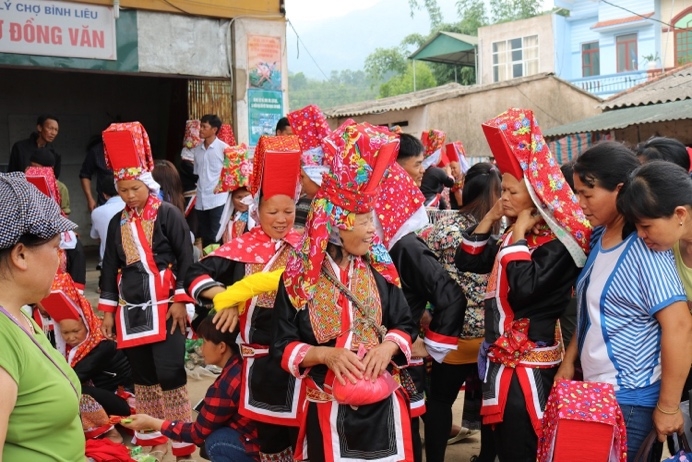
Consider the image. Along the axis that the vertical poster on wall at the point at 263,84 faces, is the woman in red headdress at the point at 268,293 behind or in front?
in front

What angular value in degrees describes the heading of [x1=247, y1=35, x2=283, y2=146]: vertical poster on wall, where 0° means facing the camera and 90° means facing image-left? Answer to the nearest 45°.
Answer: approximately 0°

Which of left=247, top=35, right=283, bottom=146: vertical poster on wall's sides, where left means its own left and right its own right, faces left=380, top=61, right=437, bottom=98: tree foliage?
back

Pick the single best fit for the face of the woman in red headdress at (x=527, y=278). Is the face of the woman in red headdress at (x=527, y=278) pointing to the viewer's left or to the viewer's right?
to the viewer's left

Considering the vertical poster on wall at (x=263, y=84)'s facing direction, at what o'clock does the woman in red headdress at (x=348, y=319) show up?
The woman in red headdress is roughly at 12 o'clock from the vertical poster on wall.

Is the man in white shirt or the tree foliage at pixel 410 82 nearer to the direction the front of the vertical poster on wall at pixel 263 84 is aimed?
the man in white shirt

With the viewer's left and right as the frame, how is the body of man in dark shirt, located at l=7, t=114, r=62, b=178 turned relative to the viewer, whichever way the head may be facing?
facing the viewer and to the right of the viewer

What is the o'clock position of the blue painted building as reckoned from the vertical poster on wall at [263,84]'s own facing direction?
The blue painted building is roughly at 7 o'clock from the vertical poster on wall.

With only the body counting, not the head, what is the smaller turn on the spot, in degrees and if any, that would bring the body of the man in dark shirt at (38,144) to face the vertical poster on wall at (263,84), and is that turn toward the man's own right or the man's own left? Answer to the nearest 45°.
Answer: approximately 45° to the man's own left

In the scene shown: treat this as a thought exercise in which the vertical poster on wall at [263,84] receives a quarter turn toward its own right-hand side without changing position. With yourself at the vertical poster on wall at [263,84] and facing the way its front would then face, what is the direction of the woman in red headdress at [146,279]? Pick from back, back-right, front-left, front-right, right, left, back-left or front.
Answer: left

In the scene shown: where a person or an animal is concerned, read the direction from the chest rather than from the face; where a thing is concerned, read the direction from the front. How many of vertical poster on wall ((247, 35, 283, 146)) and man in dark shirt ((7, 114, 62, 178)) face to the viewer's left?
0

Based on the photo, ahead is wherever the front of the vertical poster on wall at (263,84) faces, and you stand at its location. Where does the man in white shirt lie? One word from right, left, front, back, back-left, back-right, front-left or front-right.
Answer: front-right

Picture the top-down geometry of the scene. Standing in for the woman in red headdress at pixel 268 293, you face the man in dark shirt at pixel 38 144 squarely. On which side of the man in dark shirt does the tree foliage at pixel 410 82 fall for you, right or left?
right

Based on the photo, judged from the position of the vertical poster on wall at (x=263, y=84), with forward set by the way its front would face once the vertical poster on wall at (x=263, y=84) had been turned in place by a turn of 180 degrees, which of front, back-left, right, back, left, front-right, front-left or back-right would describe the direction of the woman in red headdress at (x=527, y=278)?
back
